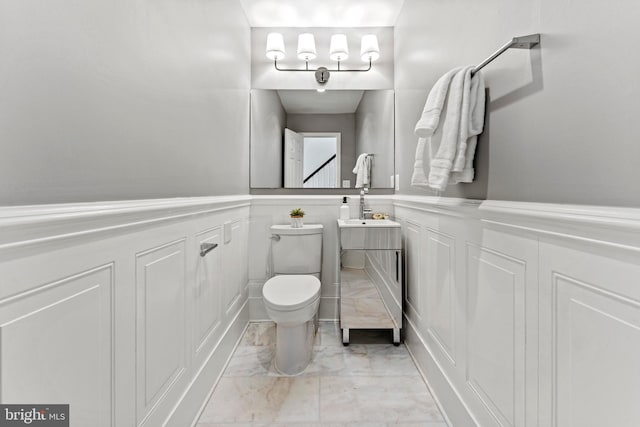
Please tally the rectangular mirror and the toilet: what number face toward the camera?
2

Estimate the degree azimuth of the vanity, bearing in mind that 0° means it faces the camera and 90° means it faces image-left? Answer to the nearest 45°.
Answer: approximately 0°
